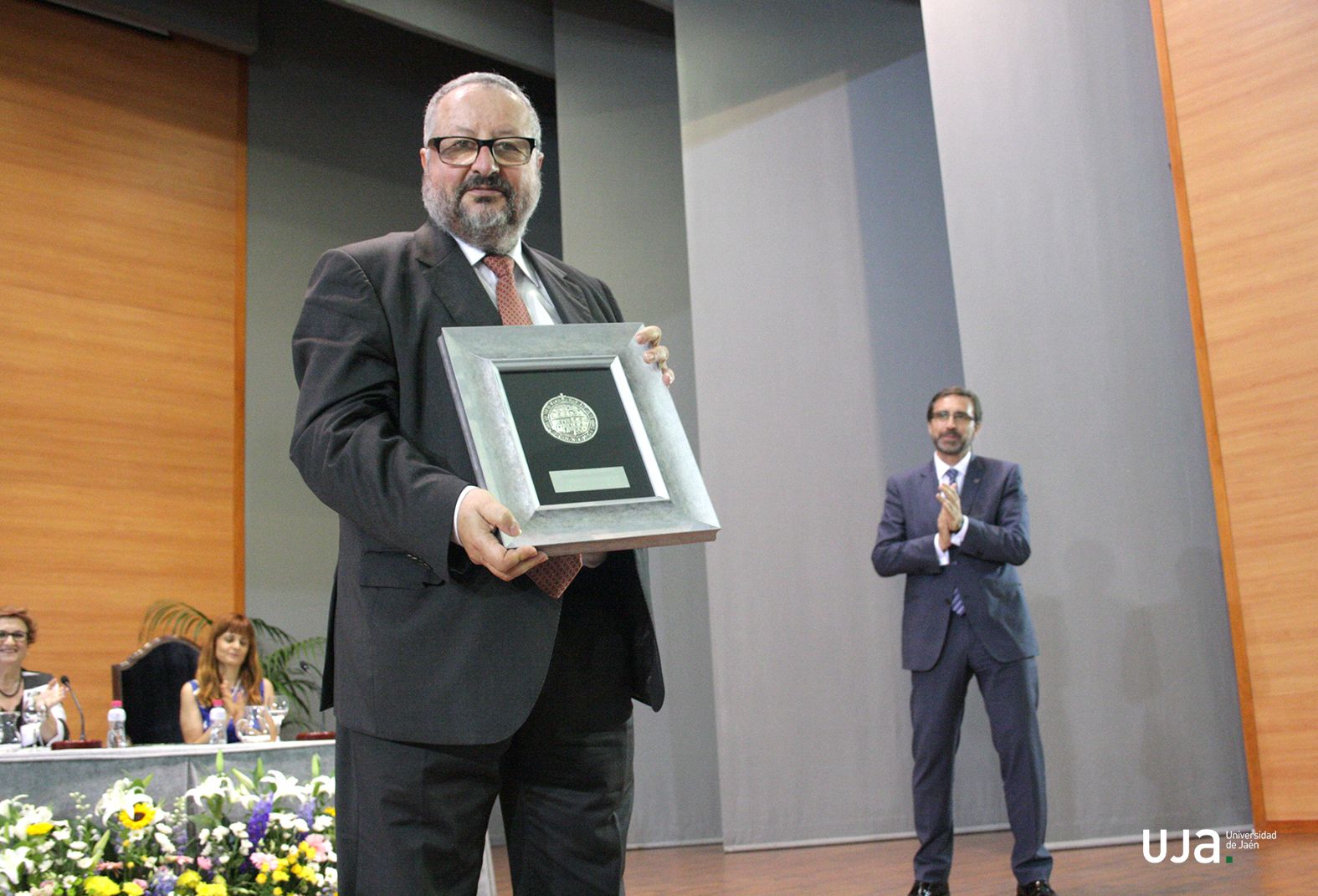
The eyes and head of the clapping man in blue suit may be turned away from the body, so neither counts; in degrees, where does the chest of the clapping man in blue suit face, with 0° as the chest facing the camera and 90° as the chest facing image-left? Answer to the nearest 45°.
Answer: approximately 0°

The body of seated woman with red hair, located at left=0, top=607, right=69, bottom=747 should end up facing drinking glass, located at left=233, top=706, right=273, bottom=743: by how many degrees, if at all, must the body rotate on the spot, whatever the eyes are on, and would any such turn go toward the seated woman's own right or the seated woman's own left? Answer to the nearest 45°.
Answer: approximately 45° to the seated woman's own left

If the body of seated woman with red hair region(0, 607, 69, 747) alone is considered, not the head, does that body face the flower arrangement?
yes

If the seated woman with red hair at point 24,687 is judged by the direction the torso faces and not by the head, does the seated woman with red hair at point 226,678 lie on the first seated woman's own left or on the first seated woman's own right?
on the first seated woman's own left

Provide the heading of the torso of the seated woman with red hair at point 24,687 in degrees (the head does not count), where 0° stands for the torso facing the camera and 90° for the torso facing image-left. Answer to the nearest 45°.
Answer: approximately 0°

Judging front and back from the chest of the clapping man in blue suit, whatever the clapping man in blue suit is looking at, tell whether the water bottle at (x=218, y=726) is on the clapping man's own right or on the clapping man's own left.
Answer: on the clapping man's own right

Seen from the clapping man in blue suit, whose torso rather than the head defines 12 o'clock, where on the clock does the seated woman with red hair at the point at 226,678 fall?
The seated woman with red hair is roughly at 3 o'clock from the clapping man in blue suit.

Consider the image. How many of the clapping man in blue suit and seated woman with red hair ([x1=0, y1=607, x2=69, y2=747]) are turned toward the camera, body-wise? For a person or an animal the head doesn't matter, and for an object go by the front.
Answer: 2

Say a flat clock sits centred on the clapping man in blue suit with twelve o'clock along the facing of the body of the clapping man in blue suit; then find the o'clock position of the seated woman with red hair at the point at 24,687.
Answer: The seated woman with red hair is roughly at 3 o'clock from the clapping man in blue suit.
